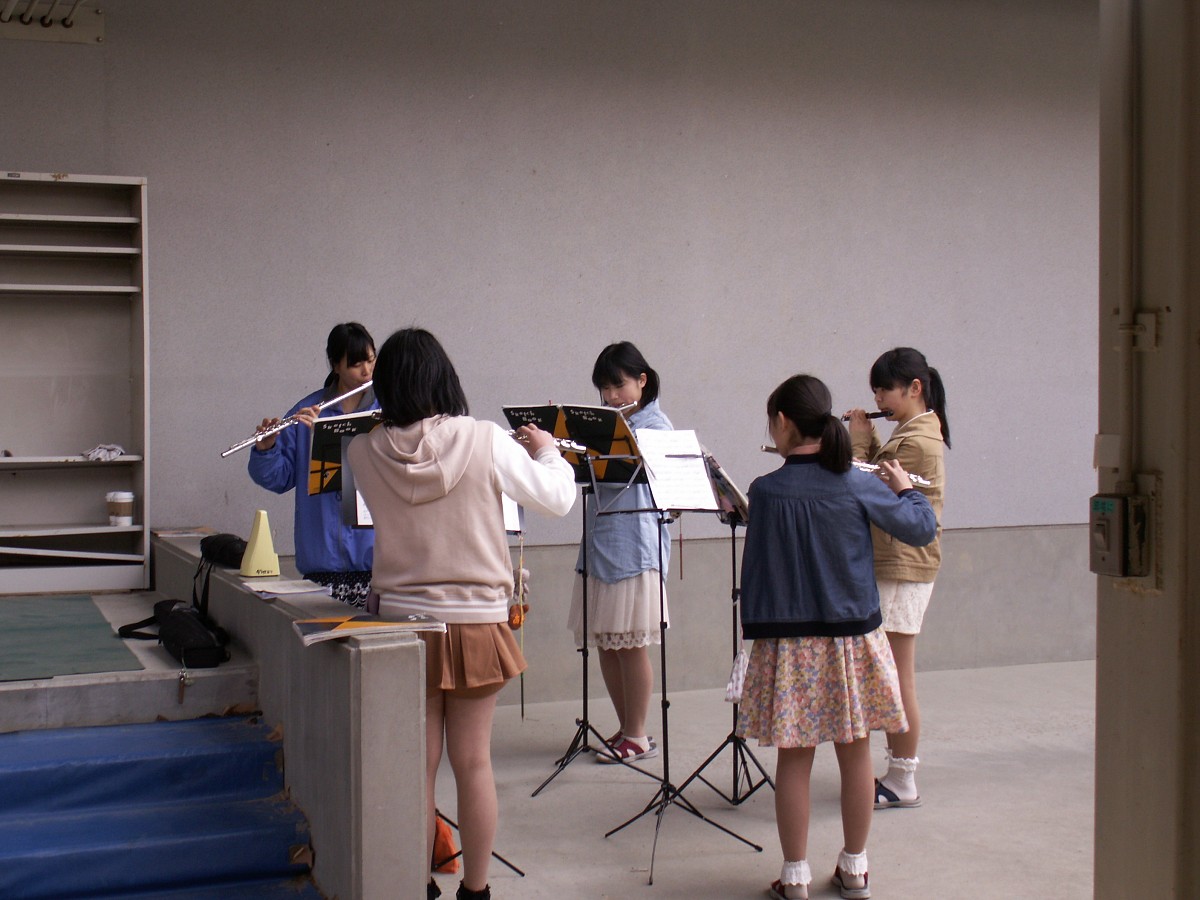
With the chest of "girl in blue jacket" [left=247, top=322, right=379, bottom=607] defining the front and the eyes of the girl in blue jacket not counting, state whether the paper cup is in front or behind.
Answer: behind

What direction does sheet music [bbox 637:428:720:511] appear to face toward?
toward the camera

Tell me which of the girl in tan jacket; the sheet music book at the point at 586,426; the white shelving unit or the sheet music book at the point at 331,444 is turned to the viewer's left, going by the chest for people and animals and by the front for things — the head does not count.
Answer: the girl in tan jacket

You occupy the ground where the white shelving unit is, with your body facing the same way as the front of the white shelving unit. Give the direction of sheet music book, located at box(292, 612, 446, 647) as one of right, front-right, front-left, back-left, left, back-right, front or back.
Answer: front

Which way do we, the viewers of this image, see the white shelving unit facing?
facing the viewer

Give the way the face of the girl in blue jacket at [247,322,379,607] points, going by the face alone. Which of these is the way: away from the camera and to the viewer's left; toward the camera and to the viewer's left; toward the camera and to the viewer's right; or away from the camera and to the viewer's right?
toward the camera and to the viewer's right

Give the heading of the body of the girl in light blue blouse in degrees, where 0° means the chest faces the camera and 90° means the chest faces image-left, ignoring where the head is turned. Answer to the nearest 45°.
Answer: approximately 45°

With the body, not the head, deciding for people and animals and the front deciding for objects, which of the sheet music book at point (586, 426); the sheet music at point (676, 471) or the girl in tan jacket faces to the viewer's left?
the girl in tan jacket

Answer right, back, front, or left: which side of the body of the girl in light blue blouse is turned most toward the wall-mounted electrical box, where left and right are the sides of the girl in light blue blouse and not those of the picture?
left
